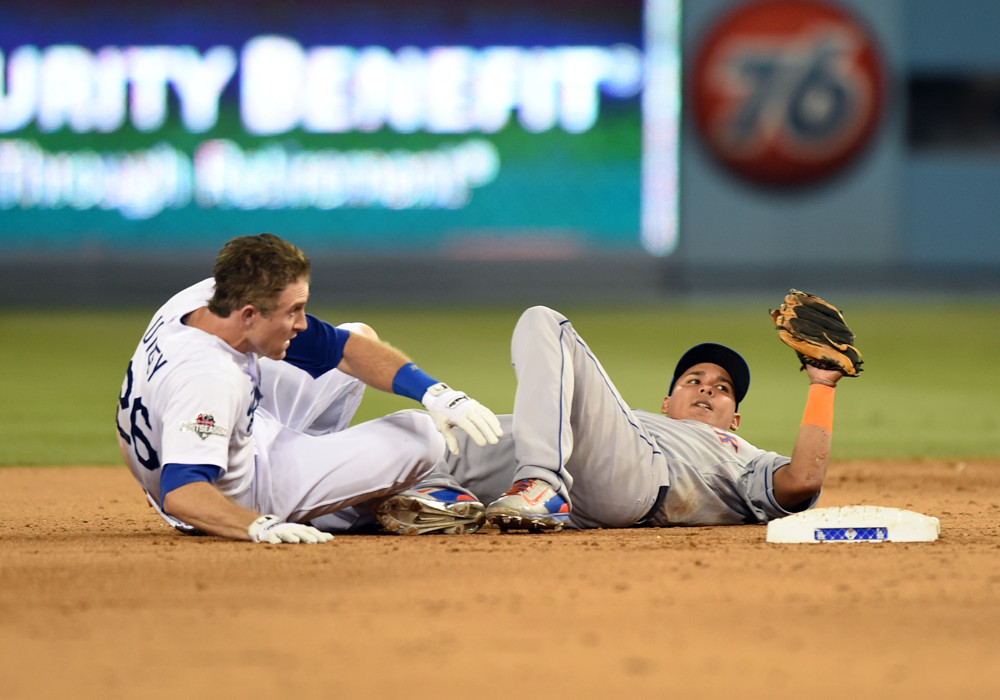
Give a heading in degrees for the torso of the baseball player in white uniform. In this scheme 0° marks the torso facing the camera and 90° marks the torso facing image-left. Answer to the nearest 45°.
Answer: approximately 270°

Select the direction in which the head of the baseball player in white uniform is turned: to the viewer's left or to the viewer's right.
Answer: to the viewer's right

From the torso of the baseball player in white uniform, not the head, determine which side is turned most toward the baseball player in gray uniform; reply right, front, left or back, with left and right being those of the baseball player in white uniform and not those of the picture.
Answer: front

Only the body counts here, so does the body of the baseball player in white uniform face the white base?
yes
